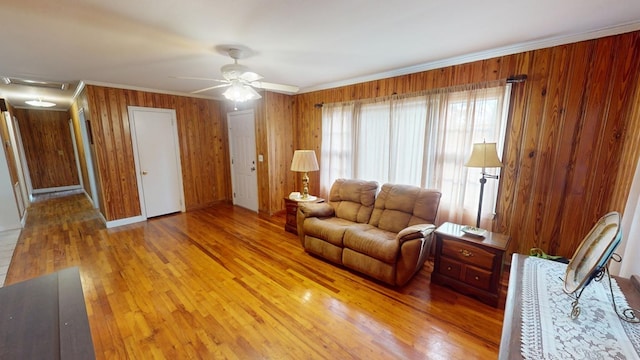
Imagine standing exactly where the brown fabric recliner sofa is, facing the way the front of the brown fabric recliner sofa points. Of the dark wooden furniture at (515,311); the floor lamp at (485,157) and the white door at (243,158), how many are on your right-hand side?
1

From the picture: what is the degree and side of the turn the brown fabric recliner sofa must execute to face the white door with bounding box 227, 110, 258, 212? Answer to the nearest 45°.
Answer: approximately 90° to its right

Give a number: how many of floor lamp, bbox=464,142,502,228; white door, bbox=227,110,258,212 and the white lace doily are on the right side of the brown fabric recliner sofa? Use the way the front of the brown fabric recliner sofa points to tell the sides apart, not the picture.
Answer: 1

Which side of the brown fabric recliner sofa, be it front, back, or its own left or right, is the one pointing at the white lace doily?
left

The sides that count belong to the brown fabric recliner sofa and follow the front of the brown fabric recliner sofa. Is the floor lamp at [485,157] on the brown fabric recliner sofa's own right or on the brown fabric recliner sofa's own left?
on the brown fabric recliner sofa's own left

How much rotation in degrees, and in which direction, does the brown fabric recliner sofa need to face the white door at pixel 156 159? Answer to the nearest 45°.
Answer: approximately 45° to its right

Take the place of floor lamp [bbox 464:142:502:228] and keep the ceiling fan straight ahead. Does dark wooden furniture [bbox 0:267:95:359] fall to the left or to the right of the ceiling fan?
left

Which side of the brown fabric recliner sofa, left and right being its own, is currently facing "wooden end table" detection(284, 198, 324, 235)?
right

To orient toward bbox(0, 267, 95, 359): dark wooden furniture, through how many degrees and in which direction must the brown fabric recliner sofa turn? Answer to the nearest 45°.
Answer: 0° — it already faces it

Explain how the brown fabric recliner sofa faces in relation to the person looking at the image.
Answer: facing the viewer and to the left of the viewer
